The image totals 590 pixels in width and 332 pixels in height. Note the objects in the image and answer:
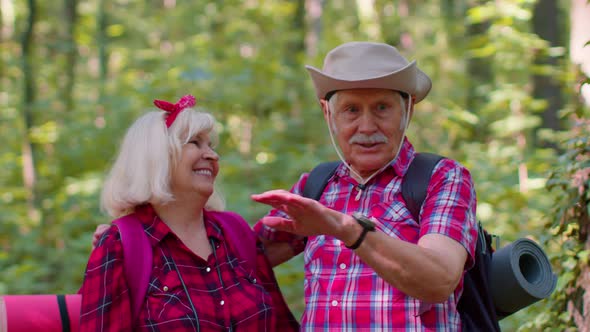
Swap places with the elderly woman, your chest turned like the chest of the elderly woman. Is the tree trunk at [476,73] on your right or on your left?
on your left

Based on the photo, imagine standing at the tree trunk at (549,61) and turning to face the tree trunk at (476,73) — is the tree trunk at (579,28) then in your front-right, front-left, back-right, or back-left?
back-left

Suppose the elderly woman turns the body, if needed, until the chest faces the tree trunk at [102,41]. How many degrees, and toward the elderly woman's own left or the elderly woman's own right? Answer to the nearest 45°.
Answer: approximately 135° to the elderly woman's own left

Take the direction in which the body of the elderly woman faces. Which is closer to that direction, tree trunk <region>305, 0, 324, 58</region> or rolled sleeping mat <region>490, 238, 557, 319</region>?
the rolled sleeping mat

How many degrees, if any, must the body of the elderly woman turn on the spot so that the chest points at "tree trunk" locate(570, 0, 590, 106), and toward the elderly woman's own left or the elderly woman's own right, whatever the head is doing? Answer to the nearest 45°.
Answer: approximately 90° to the elderly woman's own left

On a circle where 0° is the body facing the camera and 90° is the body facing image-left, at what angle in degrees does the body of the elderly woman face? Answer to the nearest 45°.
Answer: approximately 315°

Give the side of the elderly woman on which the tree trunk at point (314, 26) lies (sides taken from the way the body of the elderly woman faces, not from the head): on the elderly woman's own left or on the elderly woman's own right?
on the elderly woman's own left

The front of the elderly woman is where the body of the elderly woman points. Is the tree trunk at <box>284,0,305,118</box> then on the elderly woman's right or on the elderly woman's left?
on the elderly woman's left

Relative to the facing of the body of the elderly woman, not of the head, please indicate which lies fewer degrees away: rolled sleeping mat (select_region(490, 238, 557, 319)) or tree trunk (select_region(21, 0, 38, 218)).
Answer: the rolled sleeping mat

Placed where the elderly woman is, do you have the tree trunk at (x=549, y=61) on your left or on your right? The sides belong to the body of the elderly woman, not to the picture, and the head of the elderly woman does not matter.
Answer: on your left
